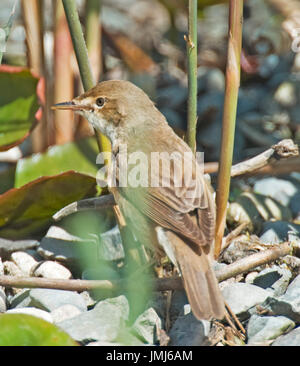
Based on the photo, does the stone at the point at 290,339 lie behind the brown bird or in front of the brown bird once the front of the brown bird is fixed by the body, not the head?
behind

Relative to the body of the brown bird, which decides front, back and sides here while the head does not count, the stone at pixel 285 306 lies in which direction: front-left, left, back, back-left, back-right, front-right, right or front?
back

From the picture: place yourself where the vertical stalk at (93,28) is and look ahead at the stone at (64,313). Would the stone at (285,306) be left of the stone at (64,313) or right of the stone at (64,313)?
left

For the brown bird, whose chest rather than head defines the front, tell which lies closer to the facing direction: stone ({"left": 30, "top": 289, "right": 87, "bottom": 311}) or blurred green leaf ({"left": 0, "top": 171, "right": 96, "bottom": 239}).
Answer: the blurred green leaf

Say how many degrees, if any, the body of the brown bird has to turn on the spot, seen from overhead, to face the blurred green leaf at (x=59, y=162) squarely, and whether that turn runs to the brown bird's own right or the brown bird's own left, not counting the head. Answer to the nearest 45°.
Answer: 0° — it already faces it

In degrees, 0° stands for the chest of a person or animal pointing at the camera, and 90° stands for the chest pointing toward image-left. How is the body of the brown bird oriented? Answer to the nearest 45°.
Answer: approximately 135°

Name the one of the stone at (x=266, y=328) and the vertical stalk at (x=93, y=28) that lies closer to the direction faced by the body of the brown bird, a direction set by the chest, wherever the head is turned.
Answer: the vertical stalk

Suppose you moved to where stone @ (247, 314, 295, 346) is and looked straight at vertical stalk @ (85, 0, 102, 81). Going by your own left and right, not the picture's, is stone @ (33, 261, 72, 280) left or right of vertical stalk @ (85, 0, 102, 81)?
left

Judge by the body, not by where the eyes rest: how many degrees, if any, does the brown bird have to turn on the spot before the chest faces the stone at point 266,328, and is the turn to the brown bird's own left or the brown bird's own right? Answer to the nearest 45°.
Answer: approximately 180°
